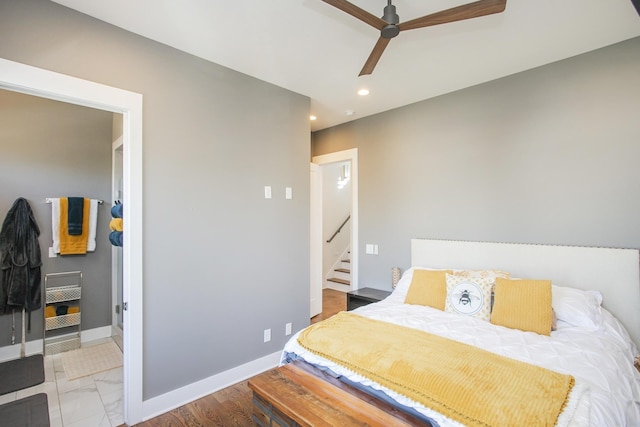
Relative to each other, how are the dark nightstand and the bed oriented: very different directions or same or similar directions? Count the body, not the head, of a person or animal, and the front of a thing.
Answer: same or similar directions

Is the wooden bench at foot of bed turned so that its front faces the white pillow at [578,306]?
no

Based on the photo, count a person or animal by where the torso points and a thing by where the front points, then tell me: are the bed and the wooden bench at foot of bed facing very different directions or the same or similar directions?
same or similar directions

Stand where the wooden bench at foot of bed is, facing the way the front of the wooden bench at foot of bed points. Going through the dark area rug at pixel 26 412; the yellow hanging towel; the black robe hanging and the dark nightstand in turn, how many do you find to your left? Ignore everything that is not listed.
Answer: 0

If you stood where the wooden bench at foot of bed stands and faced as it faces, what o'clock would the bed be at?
The bed is roughly at 7 o'clock from the wooden bench at foot of bed.

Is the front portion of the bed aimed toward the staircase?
no

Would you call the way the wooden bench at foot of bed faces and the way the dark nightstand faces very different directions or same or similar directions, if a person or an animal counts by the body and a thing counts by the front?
same or similar directions

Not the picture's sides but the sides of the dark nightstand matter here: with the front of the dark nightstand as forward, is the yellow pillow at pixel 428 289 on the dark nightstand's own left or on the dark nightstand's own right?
on the dark nightstand's own left

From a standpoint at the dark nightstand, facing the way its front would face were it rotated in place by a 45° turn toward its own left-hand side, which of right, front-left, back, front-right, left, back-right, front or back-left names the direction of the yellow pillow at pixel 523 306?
front-left

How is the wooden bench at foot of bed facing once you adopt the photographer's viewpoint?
facing the viewer and to the left of the viewer

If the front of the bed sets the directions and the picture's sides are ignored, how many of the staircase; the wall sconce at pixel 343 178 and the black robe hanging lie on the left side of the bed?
0

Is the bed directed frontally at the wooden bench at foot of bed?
yes

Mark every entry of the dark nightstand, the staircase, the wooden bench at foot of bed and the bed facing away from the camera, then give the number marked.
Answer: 0
